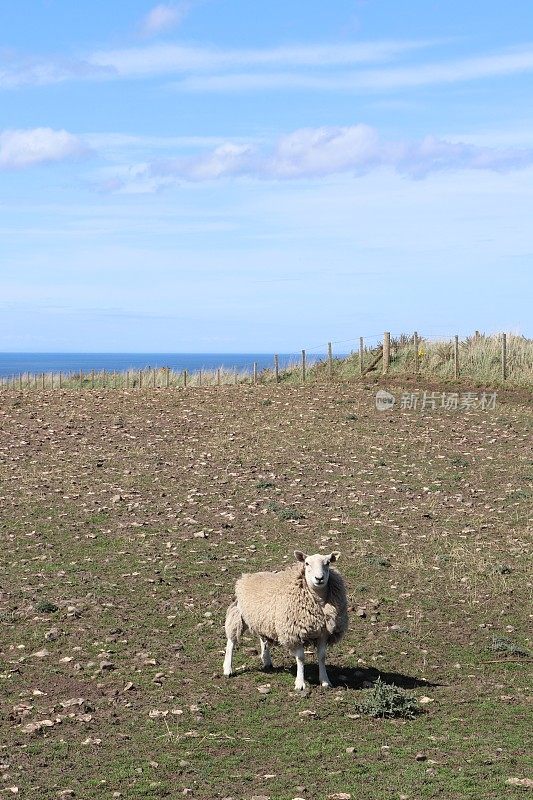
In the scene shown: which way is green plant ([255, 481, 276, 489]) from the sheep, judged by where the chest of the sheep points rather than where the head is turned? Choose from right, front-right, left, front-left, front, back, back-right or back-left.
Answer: back-left

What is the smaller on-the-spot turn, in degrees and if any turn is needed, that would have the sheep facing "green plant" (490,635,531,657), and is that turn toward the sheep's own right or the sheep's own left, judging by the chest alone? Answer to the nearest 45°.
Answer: approximately 90° to the sheep's own left

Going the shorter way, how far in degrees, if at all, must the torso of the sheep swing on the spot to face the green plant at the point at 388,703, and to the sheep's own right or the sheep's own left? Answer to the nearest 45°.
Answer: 0° — it already faces it

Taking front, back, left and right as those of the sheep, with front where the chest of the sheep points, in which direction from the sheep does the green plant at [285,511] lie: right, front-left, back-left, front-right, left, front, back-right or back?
back-left

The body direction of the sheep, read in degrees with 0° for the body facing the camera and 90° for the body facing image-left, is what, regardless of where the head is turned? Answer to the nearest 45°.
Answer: approximately 315°

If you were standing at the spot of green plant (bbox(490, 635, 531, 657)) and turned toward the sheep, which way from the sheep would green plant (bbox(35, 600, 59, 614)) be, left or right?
right

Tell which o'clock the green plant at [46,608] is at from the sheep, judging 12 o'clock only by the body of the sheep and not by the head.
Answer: The green plant is roughly at 6 o'clock from the sheep.
